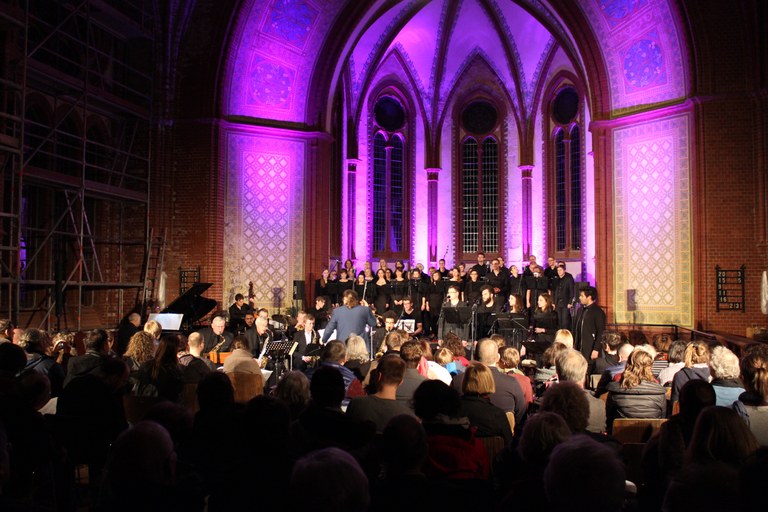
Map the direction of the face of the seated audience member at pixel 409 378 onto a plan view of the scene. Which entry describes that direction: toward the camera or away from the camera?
away from the camera

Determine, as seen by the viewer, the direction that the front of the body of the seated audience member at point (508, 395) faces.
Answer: away from the camera

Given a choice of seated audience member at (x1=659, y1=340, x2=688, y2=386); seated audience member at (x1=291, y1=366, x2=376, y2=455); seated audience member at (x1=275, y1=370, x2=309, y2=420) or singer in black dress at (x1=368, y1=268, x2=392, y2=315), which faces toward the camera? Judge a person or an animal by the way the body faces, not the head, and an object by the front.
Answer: the singer in black dress

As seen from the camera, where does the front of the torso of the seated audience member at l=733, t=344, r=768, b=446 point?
away from the camera

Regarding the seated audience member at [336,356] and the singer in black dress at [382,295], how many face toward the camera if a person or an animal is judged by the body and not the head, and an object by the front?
1

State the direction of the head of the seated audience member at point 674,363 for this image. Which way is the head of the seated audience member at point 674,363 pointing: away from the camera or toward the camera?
away from the camera

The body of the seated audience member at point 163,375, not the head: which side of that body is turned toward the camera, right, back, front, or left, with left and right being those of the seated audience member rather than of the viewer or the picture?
back

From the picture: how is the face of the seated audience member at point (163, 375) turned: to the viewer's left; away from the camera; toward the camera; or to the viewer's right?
away from the camera

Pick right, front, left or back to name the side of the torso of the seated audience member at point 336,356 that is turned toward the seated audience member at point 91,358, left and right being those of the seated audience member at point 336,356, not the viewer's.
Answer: left

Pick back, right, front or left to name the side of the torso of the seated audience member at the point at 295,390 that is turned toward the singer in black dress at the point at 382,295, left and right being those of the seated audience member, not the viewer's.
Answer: front

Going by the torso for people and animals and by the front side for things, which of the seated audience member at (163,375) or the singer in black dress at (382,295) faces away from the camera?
the seated audience member

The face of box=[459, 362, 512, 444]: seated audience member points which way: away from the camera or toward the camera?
away from the camera

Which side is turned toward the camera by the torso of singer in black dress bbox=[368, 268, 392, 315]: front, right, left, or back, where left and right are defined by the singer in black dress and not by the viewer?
front

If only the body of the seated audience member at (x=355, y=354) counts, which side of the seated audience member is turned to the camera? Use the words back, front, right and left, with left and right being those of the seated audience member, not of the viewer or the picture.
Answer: back

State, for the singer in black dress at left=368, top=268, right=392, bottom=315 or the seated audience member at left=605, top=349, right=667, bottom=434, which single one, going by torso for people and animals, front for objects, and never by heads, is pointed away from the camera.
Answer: the seated audience member

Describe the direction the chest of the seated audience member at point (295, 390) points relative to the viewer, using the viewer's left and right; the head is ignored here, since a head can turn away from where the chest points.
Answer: facing away from the viewer

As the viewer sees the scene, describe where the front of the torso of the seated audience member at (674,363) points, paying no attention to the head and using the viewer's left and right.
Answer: facing away from the viewer

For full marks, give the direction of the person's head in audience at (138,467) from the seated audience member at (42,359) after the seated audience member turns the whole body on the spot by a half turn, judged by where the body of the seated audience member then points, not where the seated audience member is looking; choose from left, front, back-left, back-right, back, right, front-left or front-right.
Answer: front-left

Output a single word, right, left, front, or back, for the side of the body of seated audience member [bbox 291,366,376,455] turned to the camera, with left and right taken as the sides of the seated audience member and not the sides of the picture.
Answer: back
